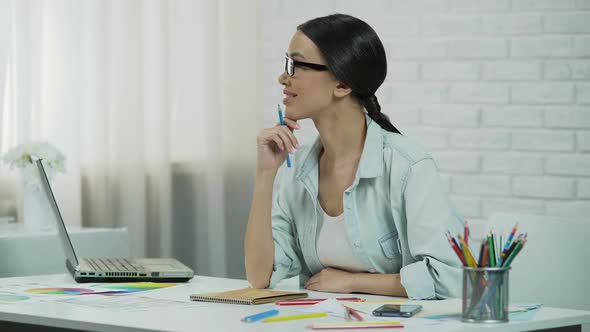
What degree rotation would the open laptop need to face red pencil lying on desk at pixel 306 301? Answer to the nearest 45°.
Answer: approximately 45° to its right

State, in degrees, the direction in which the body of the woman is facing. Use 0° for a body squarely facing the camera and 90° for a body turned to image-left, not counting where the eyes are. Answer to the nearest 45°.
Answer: approximately 45°

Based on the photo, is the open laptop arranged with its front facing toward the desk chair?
yes

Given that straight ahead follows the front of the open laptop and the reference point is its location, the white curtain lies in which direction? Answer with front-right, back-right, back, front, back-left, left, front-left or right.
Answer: left

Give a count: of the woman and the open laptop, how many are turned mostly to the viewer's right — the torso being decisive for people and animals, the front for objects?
1

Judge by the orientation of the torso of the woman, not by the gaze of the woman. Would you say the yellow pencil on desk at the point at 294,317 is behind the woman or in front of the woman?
in front

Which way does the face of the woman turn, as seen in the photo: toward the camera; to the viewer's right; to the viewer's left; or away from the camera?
to the viewer's left

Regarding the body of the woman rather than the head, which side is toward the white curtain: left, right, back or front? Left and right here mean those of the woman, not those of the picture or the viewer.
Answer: right

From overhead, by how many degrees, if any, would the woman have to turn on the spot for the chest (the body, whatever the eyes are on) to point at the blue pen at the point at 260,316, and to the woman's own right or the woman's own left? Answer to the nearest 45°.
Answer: approximately 45° to the woman's own left

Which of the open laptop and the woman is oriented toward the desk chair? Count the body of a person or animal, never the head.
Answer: the open laptop

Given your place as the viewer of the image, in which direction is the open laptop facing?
facing to the right of the viewer

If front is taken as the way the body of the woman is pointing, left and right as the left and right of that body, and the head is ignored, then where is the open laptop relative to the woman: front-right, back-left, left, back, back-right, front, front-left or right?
front-right
